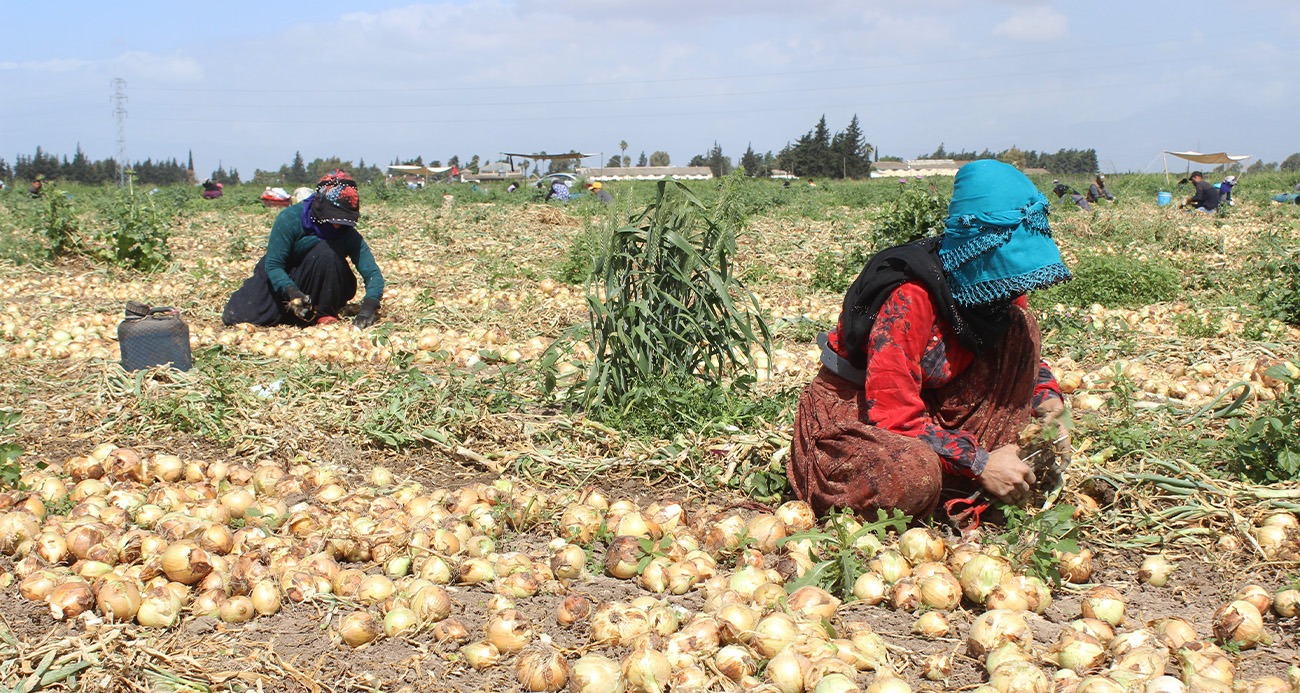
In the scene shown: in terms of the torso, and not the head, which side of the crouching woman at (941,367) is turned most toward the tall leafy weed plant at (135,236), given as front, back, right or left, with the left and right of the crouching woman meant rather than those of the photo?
back

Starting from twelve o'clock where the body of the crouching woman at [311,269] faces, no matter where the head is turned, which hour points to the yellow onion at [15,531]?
The yellow onion is roughly at 2 o'clock from the crouching woman.

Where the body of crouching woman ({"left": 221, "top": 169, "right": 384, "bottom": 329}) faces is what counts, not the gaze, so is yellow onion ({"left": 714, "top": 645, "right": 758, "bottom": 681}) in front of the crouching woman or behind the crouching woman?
in front

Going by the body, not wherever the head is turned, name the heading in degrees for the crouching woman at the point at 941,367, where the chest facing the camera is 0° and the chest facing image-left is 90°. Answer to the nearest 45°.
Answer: approximately 315°

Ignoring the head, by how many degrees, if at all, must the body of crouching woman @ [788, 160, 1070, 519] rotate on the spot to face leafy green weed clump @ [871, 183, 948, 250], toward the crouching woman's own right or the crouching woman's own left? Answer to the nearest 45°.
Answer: approximately 135° to the crouching woman's own left

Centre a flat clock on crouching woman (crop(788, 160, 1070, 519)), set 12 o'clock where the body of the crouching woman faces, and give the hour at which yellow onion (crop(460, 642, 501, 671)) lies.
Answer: The yellow onion is roughly at 3 o'clock from the crouching woman.

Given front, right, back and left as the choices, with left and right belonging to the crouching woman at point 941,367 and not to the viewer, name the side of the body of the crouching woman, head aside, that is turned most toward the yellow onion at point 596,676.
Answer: right

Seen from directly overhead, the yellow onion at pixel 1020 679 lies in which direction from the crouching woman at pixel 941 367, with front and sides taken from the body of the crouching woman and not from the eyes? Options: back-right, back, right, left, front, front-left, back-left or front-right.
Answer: front-right

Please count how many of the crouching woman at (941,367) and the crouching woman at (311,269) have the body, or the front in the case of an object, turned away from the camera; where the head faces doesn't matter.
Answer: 0

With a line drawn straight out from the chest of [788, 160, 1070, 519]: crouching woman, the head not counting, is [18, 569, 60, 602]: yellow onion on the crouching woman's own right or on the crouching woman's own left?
on the crouching woman's own right

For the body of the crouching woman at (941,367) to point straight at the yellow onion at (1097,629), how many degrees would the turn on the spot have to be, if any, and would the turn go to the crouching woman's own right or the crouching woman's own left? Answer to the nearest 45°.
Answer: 0° — they already face it

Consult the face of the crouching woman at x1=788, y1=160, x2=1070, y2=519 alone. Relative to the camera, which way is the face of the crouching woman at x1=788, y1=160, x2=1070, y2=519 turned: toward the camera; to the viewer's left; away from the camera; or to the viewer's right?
to the viewer's right
